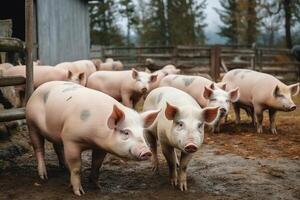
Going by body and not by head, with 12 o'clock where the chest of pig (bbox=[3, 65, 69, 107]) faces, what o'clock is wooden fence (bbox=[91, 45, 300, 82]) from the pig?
The wooden fence is roughly at 10 o'clock from the pig.

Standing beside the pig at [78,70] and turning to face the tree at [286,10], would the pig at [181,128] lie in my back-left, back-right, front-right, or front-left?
back-right

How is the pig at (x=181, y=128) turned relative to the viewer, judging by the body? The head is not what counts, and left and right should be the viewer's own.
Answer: facing the viewer and to the right of the viewer

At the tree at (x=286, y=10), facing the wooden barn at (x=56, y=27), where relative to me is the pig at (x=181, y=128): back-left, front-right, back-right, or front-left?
front-left

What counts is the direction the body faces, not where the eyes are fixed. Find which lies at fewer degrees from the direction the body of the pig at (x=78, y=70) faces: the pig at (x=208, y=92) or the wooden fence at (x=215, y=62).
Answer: the pig

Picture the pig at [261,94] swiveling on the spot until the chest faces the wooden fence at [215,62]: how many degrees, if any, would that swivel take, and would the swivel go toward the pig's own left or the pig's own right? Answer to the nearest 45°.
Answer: approximately 135° to the pig's own left

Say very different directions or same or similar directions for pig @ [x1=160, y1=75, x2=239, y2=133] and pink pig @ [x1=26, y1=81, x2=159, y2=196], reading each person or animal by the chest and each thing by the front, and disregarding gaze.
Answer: same or similar directions

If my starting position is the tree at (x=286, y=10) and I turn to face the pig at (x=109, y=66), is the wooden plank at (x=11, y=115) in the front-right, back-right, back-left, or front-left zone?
front-left
